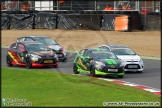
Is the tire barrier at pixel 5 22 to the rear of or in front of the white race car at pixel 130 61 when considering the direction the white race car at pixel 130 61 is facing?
to the rear

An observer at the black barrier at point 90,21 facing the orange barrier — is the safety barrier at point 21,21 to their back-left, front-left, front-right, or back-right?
back-left

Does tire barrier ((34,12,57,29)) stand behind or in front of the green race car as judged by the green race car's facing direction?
behind
